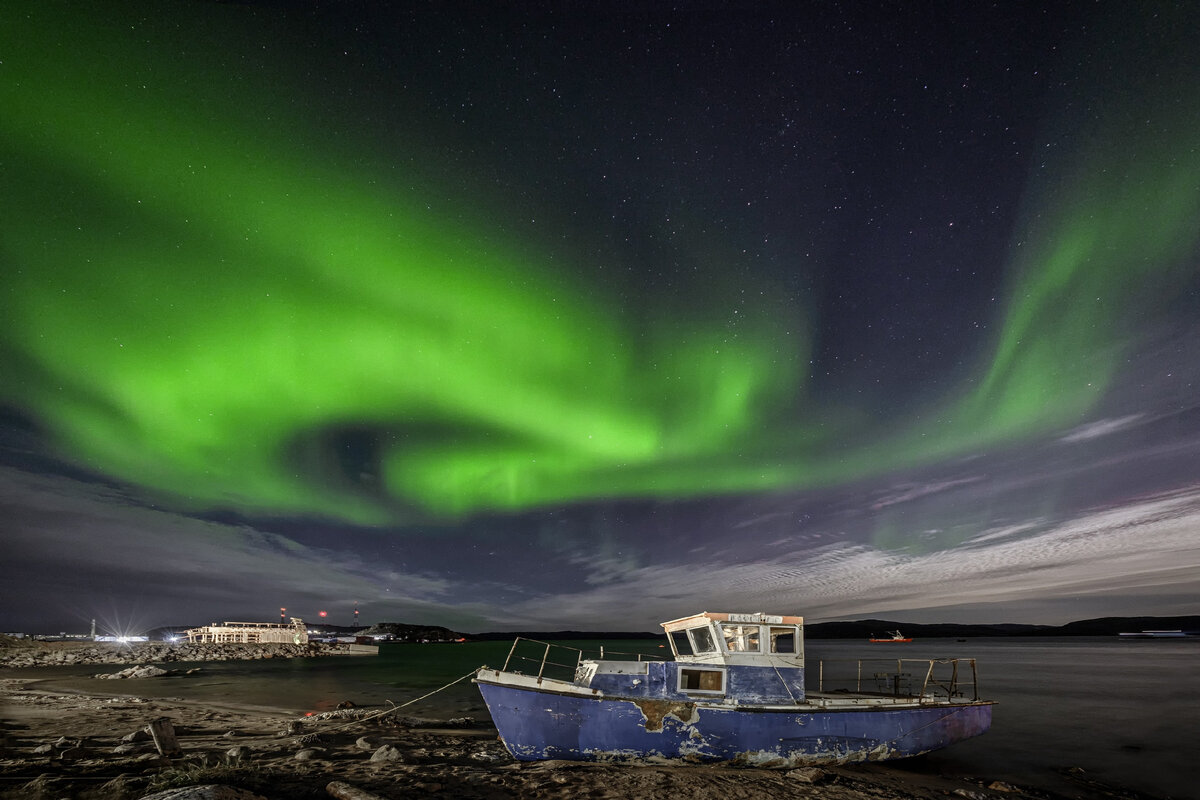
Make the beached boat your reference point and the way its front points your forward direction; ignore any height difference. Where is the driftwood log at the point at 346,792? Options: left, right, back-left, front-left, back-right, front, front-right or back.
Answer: front-left

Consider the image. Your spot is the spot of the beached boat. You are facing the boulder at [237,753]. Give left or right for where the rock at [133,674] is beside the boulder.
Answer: right

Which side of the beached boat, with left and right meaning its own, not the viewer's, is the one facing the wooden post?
front

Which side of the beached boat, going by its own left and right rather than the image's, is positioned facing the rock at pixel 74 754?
front

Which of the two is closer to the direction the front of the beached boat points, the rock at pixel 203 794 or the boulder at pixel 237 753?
the boulder

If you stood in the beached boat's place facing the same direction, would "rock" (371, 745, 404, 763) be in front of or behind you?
in front

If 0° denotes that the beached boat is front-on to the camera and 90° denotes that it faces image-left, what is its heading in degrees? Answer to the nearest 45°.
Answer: approximately 90°

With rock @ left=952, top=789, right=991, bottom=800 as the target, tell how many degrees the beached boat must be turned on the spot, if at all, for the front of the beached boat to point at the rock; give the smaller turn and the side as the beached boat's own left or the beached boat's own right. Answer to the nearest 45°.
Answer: approximately 180°

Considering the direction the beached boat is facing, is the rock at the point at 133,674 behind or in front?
in front

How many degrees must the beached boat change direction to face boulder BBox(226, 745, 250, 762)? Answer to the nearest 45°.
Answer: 0° — it already faces it
